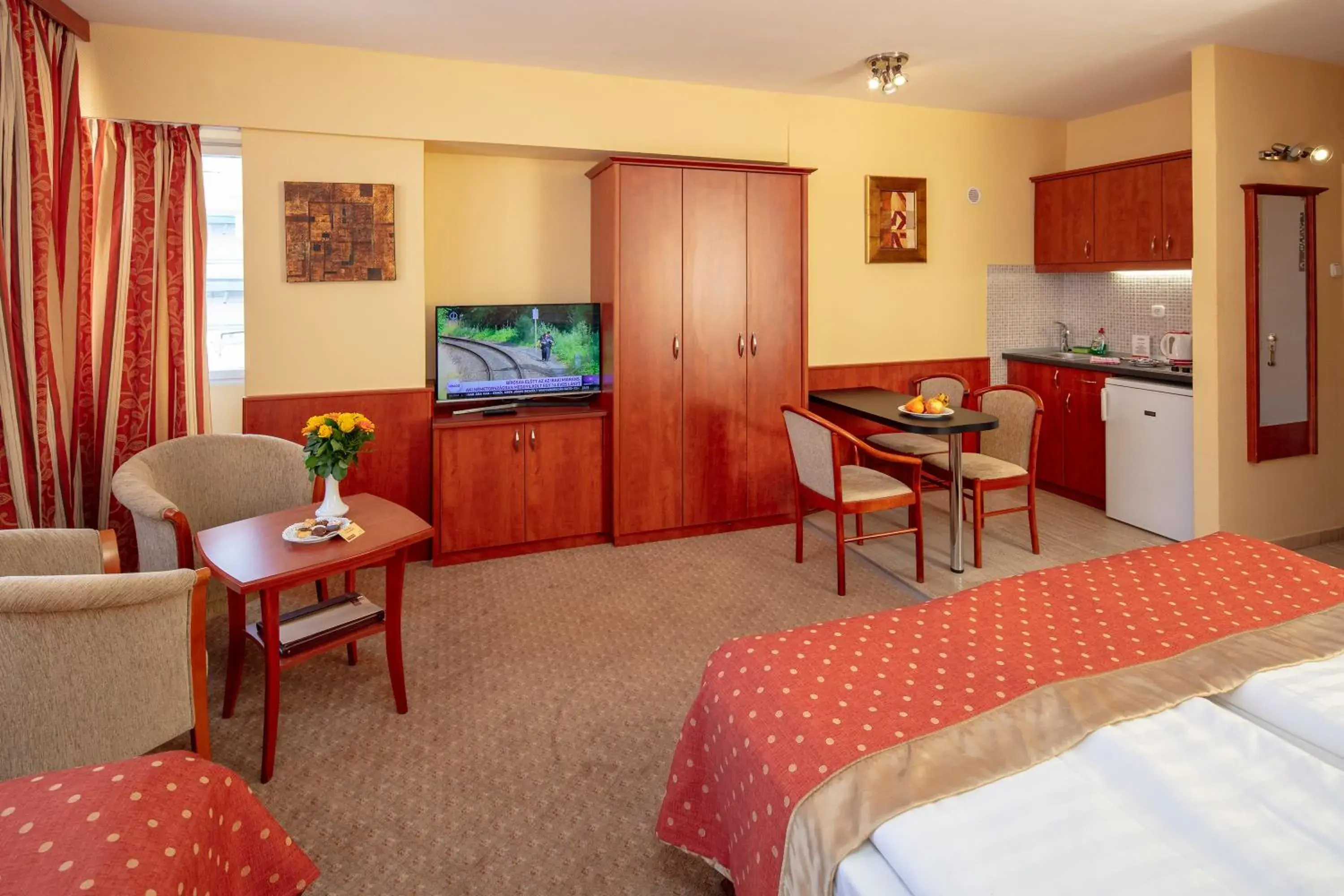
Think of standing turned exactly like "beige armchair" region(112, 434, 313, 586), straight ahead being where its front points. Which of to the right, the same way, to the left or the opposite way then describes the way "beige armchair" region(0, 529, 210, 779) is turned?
to the left

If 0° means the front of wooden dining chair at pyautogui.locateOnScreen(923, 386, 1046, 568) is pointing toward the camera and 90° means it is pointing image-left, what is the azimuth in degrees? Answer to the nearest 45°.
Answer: approximately 45°

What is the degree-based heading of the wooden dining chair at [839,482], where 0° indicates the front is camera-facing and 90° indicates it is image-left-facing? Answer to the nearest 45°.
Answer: approximately 225°

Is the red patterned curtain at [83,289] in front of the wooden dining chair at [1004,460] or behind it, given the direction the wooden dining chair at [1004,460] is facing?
in front

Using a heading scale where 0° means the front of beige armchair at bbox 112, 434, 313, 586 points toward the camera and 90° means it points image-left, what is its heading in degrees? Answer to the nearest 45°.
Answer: approximately 315°

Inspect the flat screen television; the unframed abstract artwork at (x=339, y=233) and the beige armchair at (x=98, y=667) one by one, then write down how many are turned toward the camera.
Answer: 2
